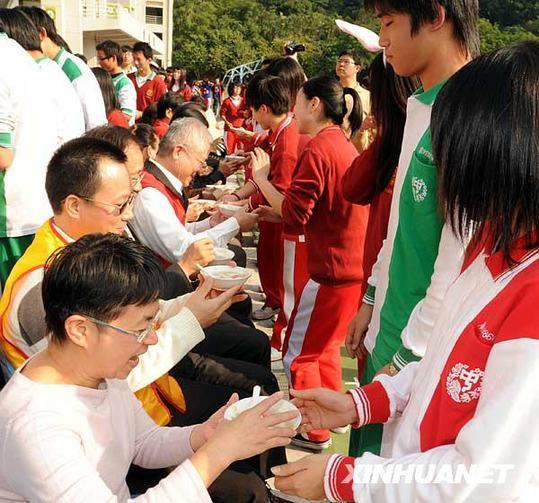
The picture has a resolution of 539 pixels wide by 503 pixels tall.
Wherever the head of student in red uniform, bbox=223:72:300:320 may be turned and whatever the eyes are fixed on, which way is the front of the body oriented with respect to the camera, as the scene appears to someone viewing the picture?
to the viewer's left

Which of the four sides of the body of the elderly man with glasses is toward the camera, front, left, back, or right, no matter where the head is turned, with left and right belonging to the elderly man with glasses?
right

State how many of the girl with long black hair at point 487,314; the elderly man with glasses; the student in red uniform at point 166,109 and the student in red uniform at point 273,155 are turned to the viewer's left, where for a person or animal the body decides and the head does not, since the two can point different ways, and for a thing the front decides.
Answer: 2

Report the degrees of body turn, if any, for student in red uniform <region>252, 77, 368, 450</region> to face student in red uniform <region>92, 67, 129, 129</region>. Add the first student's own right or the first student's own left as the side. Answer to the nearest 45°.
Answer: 0° — they already face them

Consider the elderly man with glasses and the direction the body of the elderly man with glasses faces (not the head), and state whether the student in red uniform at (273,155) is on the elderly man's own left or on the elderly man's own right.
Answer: on the elderly man's own left

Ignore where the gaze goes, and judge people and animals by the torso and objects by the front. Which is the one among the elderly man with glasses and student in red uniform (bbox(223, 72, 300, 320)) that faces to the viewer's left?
the student in red uniform

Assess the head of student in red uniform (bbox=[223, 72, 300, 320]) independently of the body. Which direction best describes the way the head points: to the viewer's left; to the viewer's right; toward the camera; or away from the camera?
to the viewer's left

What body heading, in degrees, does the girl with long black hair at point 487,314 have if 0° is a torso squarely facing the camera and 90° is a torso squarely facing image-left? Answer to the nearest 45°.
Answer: approximately 90°

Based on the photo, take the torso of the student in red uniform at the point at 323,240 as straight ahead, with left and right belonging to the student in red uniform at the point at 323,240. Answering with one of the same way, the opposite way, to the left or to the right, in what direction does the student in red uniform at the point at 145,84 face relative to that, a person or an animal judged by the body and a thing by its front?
to the left
